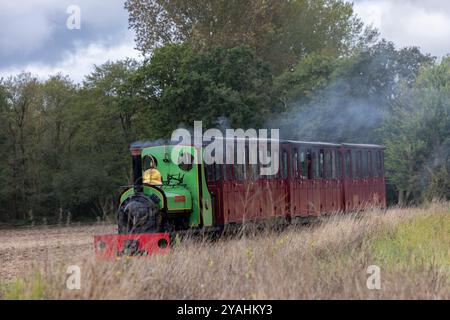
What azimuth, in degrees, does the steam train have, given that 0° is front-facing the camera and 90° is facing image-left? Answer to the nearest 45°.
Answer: approximately 45°

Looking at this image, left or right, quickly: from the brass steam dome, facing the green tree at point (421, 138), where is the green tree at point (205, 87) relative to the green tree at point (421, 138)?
left

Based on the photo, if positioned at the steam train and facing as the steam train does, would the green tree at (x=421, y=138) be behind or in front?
behind

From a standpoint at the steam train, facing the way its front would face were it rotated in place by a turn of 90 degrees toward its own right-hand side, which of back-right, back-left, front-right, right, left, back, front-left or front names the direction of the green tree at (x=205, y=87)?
front-right
